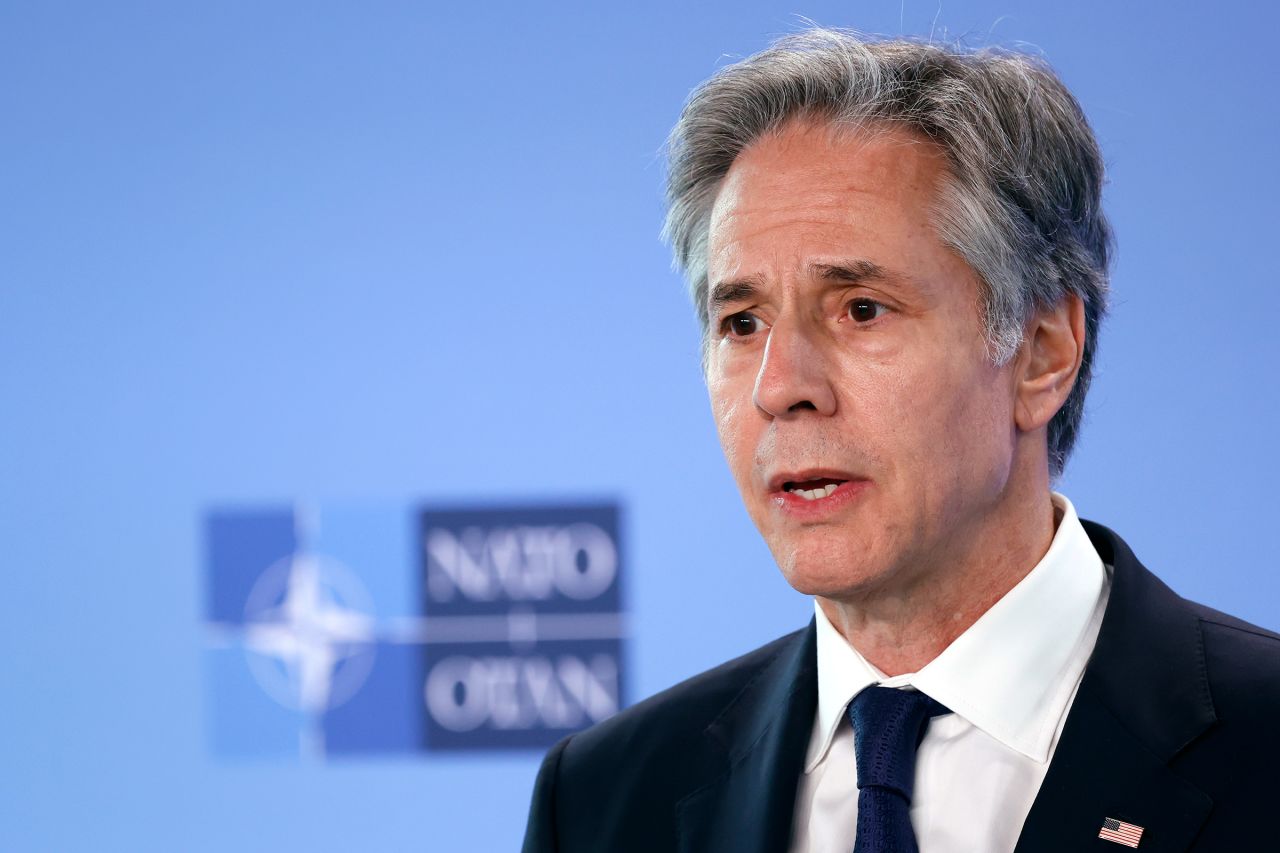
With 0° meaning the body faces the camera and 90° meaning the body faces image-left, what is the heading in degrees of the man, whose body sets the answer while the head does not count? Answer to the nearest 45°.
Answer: approximately 45°

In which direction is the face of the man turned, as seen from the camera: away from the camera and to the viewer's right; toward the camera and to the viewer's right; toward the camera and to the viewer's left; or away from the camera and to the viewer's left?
toward the camera and to the viewer's left
